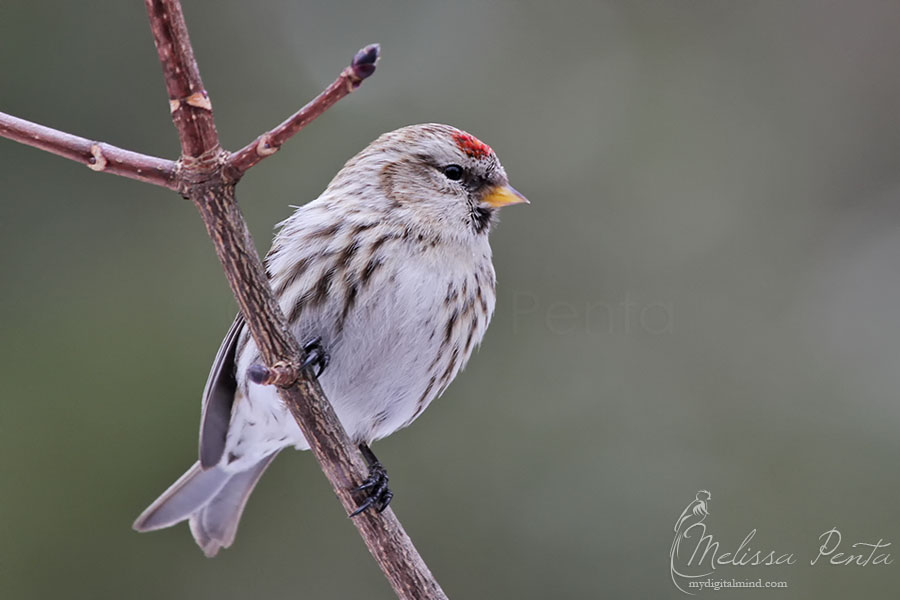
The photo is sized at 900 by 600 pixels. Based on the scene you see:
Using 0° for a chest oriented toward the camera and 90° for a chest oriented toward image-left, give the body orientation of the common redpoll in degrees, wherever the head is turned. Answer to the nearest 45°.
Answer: approximately 315°
